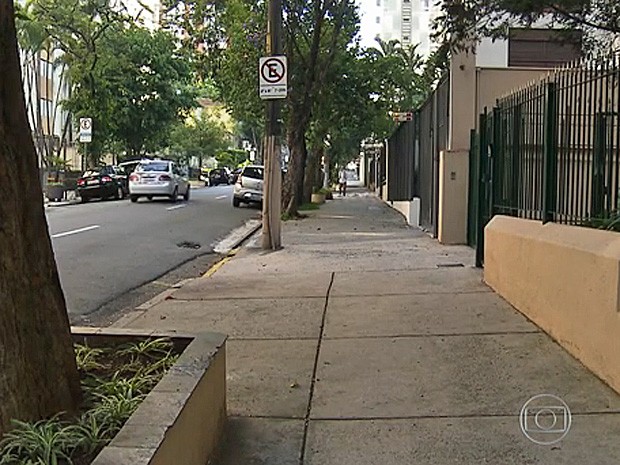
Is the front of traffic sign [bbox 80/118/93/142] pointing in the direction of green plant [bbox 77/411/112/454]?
yes

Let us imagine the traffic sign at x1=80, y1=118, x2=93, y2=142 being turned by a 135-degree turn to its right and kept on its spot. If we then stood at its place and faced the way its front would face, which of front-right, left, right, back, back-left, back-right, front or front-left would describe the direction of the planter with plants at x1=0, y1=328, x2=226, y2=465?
back-left

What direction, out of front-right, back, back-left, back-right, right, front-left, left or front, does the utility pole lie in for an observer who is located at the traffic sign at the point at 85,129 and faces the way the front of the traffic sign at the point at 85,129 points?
front

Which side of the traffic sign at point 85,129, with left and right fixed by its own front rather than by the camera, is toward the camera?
front

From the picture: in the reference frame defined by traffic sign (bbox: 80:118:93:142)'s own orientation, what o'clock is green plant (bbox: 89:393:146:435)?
The green plant is roughly at 12 o'clock from the traffic sign.

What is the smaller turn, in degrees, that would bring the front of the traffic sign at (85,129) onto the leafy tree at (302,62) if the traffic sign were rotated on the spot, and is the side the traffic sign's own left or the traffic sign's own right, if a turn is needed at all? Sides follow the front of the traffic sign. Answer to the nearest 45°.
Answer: approximately 45° to the traffic sign's own left

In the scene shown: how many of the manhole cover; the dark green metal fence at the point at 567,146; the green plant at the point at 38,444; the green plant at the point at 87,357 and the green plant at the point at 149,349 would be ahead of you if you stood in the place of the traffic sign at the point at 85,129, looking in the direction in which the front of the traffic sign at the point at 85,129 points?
5

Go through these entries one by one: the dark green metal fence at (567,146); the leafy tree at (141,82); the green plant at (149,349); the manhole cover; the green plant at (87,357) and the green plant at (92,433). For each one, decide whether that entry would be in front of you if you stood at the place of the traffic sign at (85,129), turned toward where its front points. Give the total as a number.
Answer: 5

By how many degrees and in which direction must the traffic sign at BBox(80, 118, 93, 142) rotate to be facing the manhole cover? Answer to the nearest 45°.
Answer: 0° — it already faces it

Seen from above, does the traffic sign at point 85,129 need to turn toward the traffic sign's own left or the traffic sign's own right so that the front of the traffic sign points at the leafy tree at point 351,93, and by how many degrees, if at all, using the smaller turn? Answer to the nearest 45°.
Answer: approximately 45° to the traffic sign's own left

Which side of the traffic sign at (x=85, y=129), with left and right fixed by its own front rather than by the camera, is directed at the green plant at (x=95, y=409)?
front
